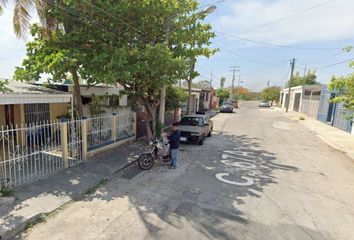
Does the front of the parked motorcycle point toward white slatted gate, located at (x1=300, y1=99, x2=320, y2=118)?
no

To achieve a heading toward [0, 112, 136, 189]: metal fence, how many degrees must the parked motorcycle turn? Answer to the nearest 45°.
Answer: approximately 45° to its right

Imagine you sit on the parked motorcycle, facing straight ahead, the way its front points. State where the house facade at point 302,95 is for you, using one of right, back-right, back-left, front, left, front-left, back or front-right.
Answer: back

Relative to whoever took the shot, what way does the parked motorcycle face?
facing the viewer and to the left of the viewer

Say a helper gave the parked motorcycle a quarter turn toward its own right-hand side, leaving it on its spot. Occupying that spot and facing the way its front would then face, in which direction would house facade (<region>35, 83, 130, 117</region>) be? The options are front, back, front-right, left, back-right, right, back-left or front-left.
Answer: front

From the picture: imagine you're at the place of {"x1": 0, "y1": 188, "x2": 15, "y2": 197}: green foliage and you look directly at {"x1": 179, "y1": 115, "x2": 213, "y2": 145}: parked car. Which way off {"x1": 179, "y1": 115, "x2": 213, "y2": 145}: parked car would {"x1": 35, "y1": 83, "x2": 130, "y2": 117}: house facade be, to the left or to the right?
left

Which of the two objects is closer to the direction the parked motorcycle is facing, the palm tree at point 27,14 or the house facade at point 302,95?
the palm tree

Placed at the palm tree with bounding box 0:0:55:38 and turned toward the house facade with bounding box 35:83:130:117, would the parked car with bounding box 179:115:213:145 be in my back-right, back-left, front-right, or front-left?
front-right

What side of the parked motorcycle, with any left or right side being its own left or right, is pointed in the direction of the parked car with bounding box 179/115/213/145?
back
